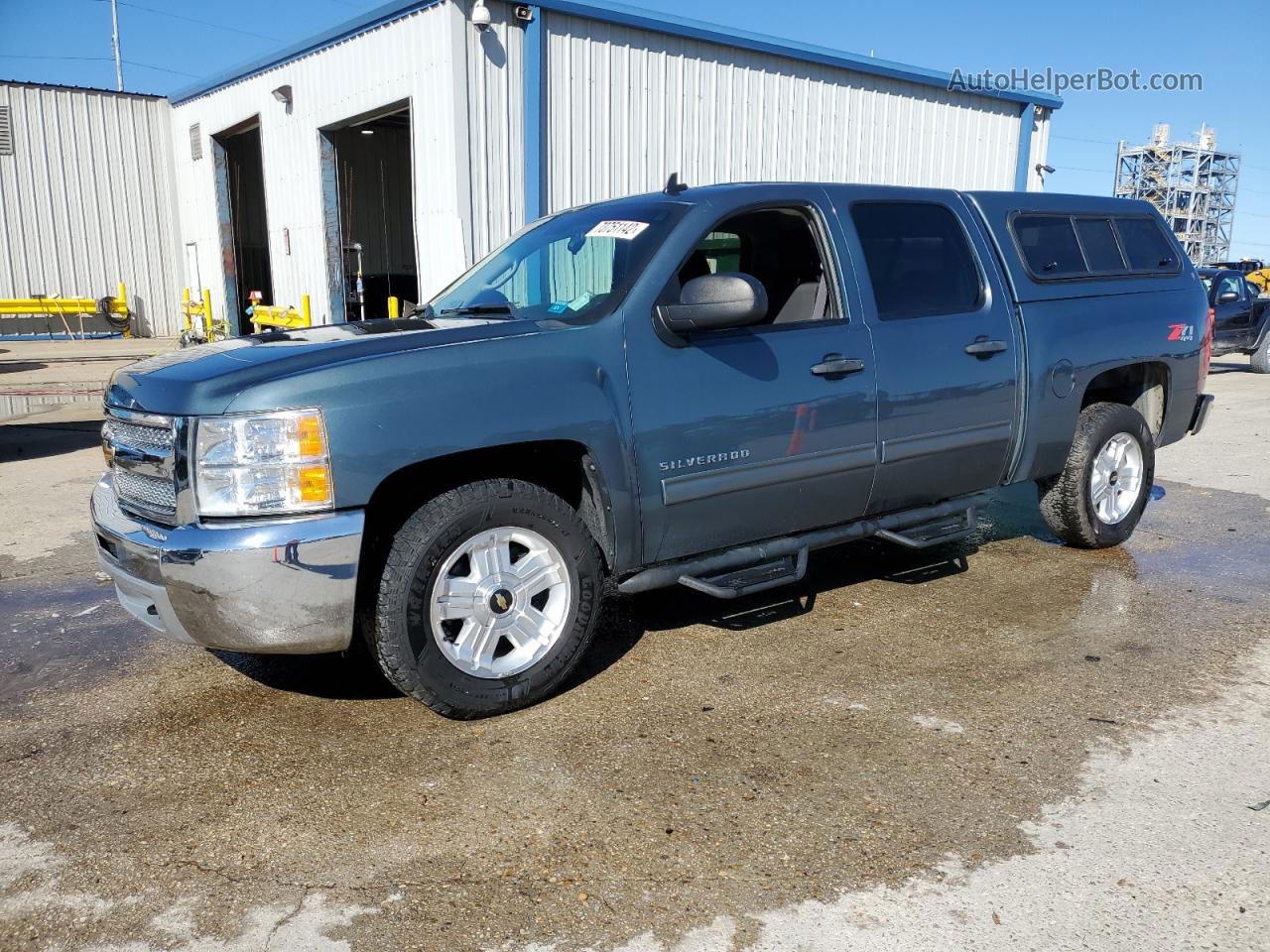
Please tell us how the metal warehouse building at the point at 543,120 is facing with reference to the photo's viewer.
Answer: facing the viewer and to the left of the viewer

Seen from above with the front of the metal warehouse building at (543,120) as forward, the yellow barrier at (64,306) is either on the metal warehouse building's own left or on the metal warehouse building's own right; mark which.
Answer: on the metal warehouse building's own right

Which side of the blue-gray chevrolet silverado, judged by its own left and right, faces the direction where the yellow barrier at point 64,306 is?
right

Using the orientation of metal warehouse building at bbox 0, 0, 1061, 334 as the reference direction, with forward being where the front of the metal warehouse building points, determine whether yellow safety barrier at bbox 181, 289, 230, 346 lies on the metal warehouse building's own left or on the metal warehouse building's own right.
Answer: on the metal warehouse building's own right

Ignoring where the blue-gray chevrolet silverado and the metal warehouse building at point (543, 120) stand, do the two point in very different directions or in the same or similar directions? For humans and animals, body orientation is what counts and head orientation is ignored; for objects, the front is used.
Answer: same or similar directions

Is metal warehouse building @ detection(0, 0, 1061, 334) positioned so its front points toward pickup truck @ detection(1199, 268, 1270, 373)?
no

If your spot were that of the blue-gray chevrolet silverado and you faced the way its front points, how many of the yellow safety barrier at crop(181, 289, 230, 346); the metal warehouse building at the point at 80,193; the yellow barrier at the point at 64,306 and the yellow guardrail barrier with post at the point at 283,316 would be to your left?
0

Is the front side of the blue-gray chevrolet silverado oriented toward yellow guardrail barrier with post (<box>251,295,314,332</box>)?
no

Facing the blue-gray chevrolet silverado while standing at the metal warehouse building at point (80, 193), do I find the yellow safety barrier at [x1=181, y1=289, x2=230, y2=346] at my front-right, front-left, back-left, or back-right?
front-left

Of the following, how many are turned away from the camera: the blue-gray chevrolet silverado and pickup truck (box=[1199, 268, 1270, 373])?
0

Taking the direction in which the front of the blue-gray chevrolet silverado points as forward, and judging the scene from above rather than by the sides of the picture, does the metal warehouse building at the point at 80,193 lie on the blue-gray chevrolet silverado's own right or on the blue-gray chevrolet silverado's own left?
on the blue-gray chevrolet silverado's own right

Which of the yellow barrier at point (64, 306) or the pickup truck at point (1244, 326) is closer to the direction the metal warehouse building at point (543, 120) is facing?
the yellow barrier

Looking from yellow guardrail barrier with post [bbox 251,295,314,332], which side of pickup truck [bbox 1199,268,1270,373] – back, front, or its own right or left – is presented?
front

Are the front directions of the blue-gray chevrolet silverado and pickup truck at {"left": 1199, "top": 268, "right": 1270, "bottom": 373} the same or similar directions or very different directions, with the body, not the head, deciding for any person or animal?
same or similar directions

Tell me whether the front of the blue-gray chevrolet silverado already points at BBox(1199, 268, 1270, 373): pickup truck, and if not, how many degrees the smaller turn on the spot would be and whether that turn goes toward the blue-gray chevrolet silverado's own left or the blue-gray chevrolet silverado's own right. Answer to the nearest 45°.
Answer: approximately 180°

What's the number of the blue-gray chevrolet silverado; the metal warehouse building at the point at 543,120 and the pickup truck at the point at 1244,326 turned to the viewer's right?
0

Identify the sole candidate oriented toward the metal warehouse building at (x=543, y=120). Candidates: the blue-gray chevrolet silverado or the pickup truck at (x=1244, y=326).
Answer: the pickup truck
